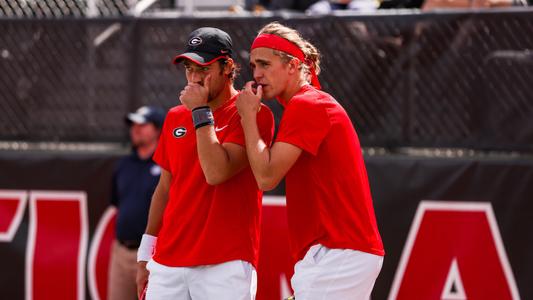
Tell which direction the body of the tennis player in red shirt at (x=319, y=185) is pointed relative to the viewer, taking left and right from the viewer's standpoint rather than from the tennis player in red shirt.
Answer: facing to the left of the viewer

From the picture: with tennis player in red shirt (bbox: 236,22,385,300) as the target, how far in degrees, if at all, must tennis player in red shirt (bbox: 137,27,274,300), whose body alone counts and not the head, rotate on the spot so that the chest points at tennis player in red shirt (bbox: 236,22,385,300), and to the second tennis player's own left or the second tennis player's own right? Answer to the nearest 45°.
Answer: approximately 90° to the second tennis player's own left

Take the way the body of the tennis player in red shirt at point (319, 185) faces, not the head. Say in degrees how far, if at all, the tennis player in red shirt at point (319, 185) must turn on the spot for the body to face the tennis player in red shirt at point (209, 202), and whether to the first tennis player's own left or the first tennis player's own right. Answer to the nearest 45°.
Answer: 0° — they already face them

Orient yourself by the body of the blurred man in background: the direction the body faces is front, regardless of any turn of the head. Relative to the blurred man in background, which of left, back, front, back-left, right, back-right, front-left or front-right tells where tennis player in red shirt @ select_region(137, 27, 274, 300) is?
front-left

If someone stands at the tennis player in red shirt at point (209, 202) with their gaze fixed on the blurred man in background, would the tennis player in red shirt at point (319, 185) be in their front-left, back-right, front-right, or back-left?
back-right

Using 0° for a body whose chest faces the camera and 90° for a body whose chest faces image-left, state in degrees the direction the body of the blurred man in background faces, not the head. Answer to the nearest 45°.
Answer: approximately 45°

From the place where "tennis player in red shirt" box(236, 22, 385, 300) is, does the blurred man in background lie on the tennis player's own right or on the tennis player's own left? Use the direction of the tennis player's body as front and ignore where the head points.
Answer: on the tennis player's own right

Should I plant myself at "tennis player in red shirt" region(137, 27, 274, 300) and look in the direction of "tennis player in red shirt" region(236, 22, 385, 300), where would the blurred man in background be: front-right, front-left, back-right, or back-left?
back-left
